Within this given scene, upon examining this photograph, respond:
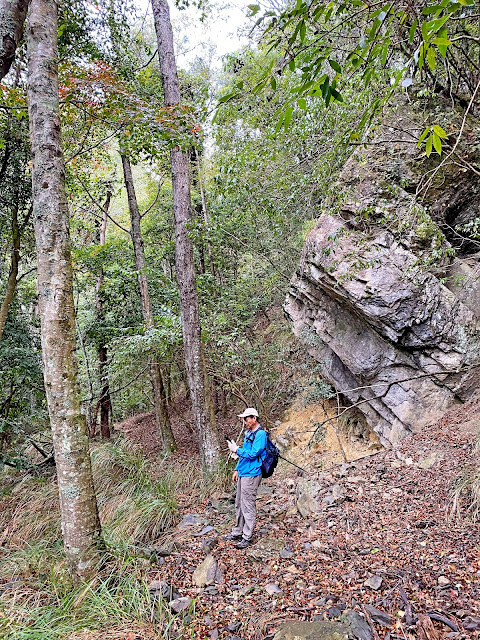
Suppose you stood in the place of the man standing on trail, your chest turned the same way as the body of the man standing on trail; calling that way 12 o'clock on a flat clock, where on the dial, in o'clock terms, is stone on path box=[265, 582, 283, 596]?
The stone on path is roughly at 9 o'clock from the man standing on trail.

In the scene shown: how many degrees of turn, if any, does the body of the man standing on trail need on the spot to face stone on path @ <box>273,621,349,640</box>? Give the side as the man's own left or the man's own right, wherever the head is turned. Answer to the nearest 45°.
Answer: approximately 90° to the man's own left

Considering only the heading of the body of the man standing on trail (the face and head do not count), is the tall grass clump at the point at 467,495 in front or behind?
behind

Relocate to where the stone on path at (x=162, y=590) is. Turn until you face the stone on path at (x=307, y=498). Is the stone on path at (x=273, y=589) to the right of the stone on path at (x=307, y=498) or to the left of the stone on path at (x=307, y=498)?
right

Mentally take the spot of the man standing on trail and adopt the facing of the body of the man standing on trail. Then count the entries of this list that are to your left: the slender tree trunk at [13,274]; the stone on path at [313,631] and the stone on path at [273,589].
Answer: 2

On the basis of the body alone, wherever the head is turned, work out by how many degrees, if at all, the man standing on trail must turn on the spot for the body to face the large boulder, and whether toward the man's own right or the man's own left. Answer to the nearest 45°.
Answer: approximately 135° to the man's own right

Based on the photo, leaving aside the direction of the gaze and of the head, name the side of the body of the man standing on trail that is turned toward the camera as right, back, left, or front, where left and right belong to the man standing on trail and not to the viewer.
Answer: left

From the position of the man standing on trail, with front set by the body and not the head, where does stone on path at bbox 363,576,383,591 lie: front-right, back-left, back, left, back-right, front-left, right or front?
back-left
